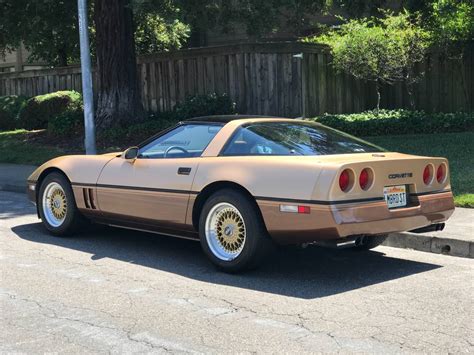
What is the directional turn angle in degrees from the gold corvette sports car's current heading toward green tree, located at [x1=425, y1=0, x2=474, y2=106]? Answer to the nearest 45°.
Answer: approximately 90° to its right

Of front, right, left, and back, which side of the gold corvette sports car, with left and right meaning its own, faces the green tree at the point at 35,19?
front

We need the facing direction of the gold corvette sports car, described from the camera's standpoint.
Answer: facing away from the viewer and to the left of the viewer

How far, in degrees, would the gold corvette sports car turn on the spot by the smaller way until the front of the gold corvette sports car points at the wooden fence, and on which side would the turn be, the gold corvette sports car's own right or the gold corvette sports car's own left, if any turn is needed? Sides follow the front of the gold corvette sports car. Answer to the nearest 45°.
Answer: approximately 45° to the gold corvette sports car's own right

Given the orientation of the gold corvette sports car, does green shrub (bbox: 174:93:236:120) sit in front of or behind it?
in front

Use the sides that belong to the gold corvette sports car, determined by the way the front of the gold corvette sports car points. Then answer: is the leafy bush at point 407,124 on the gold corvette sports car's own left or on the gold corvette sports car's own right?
on the gold corvette sports car's own right

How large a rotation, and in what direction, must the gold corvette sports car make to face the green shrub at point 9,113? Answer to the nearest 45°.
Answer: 0° — it already faces it
